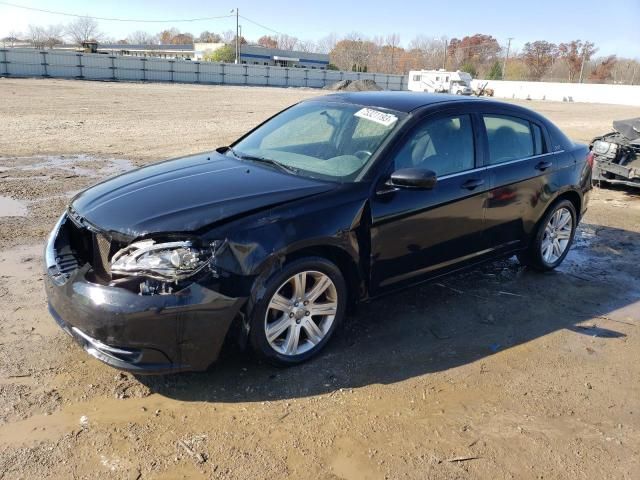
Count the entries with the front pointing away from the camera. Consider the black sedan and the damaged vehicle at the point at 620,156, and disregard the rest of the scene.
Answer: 0

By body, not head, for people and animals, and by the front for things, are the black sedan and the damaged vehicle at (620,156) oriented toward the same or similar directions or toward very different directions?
same or similar directions

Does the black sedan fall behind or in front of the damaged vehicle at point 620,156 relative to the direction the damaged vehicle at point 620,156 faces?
in front

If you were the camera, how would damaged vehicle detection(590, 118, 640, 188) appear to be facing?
facing the viewer and to the left of the viewer

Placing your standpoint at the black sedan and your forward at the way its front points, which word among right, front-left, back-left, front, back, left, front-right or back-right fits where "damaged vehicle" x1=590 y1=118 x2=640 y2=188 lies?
back

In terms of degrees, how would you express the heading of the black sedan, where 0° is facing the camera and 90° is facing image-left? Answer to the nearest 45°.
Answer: approximately 45°
